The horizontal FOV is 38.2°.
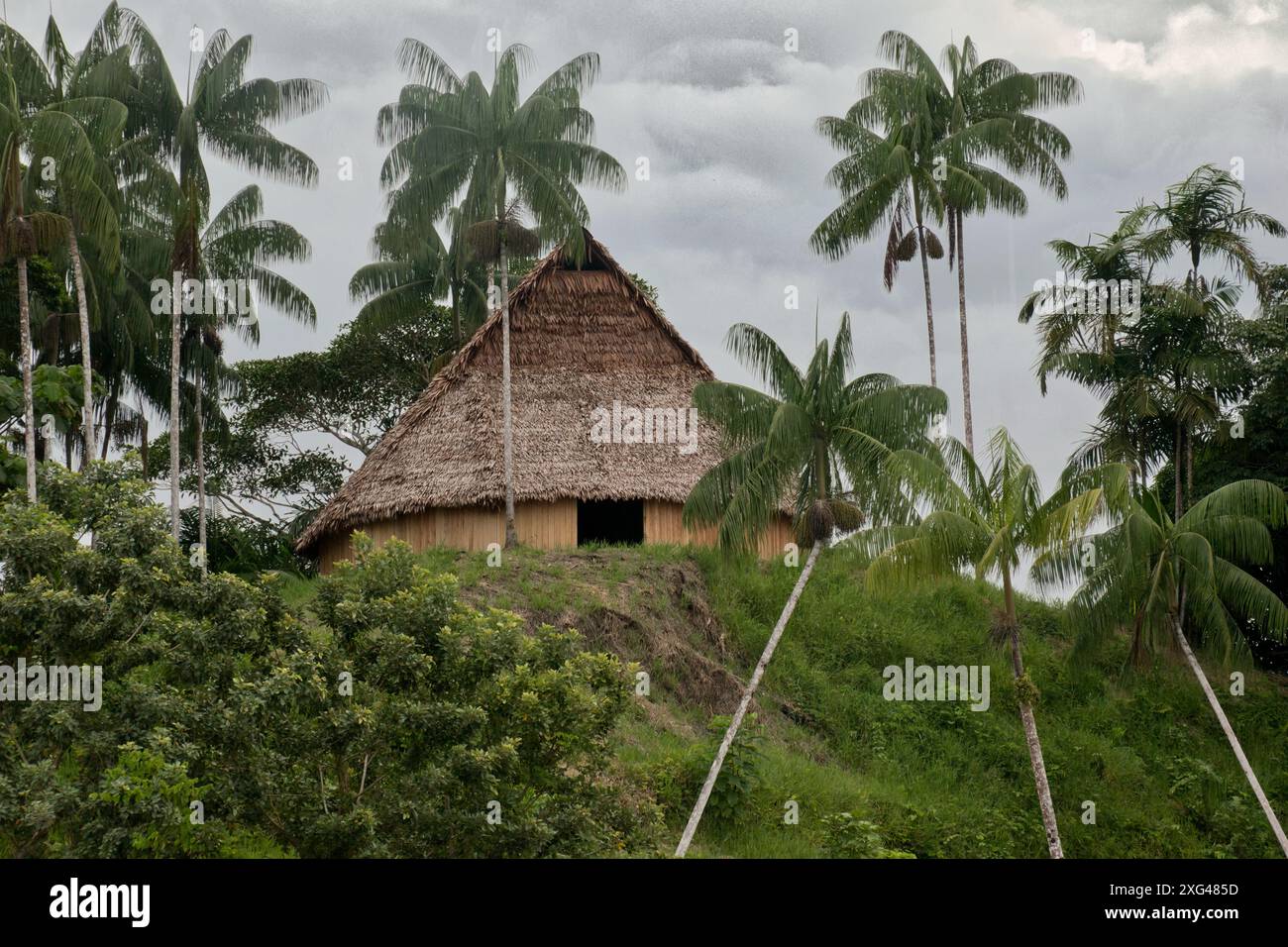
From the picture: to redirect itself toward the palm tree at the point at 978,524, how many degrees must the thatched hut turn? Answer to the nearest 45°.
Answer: approximately 45° to its left

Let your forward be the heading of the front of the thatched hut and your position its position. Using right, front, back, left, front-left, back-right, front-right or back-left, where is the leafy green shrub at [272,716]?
front

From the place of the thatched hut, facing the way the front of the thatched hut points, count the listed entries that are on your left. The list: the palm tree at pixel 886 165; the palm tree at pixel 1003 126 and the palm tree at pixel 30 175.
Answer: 2

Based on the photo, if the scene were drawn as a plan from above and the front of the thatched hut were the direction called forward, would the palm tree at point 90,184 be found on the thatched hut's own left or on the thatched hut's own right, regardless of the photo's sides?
on the thatched hut's own right

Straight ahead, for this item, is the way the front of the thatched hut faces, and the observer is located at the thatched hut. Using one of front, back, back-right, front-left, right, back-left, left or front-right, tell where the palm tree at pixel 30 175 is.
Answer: front-right

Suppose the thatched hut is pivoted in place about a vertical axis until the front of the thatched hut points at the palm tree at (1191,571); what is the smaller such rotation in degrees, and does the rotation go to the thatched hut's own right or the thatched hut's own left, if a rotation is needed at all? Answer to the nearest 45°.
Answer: approximately 45° to the thatched hut's own left

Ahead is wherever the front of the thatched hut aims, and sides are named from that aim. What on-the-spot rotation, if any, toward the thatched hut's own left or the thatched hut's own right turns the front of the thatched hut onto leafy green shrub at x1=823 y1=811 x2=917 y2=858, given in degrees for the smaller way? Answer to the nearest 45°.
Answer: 0° — it already faces it

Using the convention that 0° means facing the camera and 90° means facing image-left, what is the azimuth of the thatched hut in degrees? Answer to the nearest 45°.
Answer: approximately 0°

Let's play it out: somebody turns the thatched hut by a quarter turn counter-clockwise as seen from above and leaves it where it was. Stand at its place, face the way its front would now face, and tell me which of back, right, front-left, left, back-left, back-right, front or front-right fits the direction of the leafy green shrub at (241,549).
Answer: back-left

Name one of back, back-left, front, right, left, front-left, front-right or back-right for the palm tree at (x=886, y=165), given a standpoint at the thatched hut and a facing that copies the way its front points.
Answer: left
